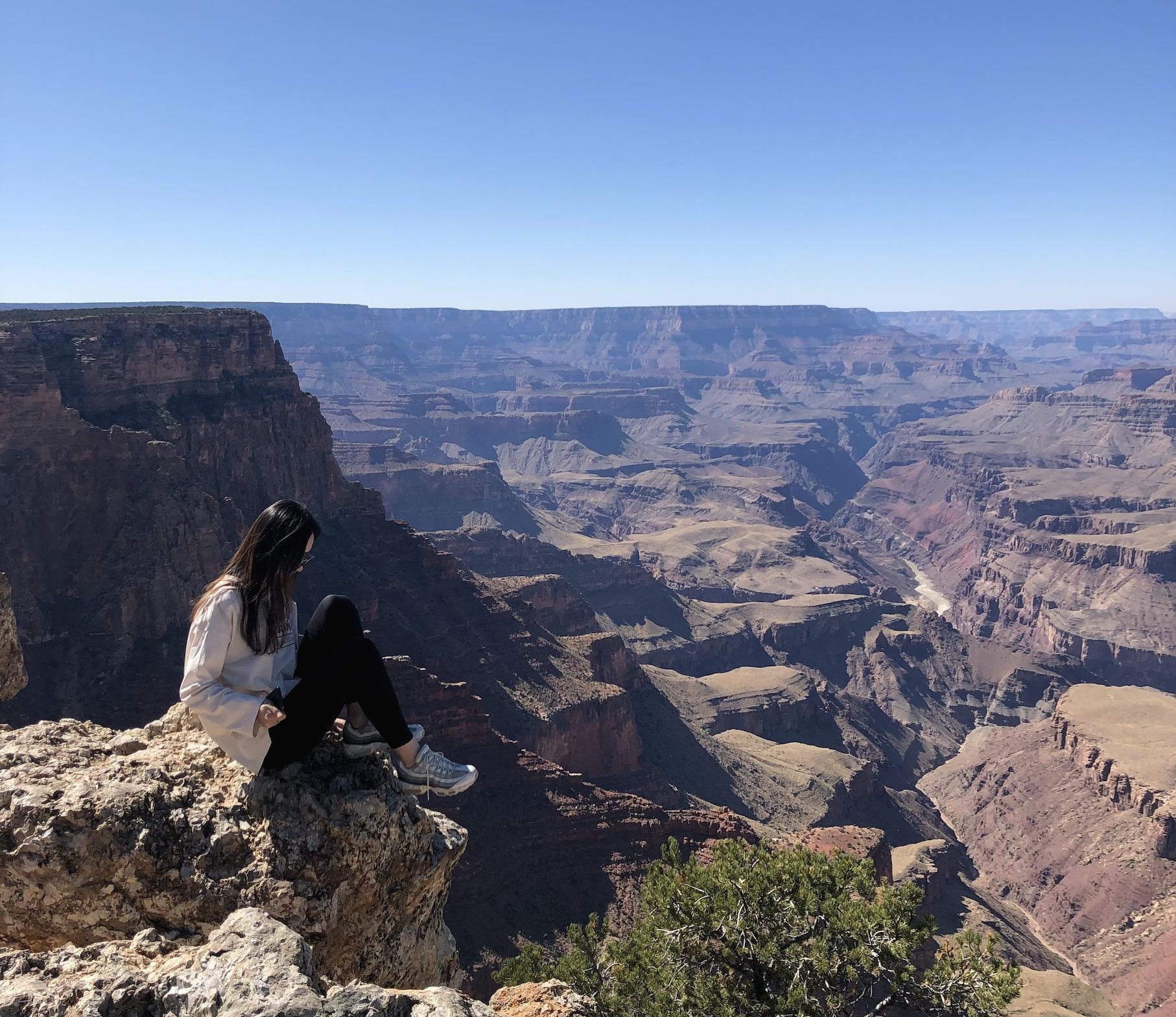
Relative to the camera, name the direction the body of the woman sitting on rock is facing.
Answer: to the viewer's right

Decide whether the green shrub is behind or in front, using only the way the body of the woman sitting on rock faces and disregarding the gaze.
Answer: in front
